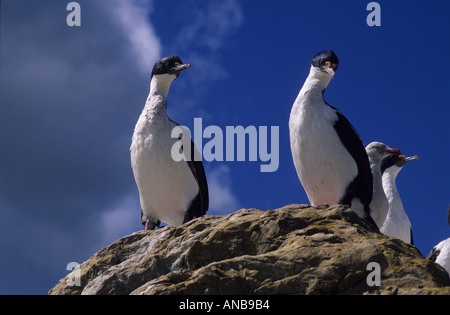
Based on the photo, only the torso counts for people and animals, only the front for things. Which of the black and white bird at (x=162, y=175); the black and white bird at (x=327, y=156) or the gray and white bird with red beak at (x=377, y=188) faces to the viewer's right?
the gray and white bird with red beak at (x=377, y=188)

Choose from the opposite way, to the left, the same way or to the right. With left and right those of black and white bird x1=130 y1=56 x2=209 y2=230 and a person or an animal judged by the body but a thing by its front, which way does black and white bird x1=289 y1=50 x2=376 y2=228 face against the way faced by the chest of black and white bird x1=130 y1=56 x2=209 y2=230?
the same way

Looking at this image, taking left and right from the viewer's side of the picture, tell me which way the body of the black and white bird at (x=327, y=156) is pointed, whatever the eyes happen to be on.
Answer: facing the viewer and to the left of the viewer

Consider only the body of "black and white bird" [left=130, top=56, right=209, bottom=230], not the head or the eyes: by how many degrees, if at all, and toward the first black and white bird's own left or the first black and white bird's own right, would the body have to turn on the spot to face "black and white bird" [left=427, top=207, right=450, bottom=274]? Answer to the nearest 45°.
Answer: approximately 135° to the first black and white bird's own left

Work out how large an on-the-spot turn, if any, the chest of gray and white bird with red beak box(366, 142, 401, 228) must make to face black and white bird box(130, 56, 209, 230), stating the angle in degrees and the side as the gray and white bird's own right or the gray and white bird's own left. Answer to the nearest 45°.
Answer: approximately 135° to the gray and white bird's own right

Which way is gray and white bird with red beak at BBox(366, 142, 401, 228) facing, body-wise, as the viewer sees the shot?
to the viewer's right

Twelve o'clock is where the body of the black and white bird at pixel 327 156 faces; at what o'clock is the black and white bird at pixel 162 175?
the black and white bird at pixel 162 175 is roughly at 2 o'clock from the black and white bird at pixel 327 156.

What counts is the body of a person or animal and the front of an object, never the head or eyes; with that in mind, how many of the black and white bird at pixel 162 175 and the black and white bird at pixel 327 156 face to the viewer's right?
0

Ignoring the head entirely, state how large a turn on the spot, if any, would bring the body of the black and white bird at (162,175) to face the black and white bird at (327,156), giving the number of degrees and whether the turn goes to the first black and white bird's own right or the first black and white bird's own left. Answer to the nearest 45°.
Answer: approximately 90° to the first black and white bird's own left

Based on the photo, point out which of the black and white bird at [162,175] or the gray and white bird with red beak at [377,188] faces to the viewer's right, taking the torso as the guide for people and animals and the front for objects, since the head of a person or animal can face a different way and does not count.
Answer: the gray and white bird with red beak at [377,188]
